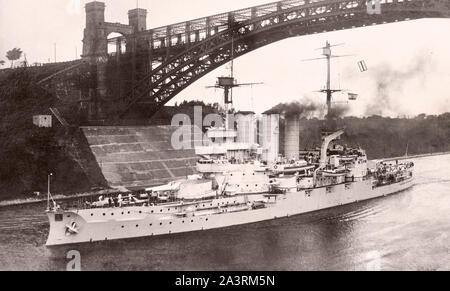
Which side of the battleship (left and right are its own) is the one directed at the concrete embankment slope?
right

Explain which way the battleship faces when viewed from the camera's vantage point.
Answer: facing the viewer and to the left of the viewer
